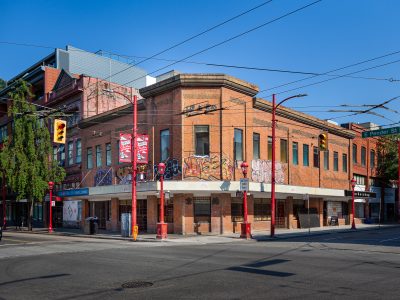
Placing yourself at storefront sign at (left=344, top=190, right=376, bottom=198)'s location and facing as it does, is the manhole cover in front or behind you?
in front

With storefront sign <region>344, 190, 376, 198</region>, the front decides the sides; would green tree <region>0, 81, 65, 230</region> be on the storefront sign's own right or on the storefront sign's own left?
on the storefront sign's own right

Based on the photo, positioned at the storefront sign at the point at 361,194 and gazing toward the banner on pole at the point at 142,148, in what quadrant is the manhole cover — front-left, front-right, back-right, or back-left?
front-left

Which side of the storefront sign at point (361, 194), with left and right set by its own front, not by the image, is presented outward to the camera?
front

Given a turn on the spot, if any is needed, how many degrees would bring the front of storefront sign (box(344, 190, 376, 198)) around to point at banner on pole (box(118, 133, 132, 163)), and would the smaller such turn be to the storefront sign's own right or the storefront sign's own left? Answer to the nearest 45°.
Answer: approximately 45° to the storefront sign's own right
